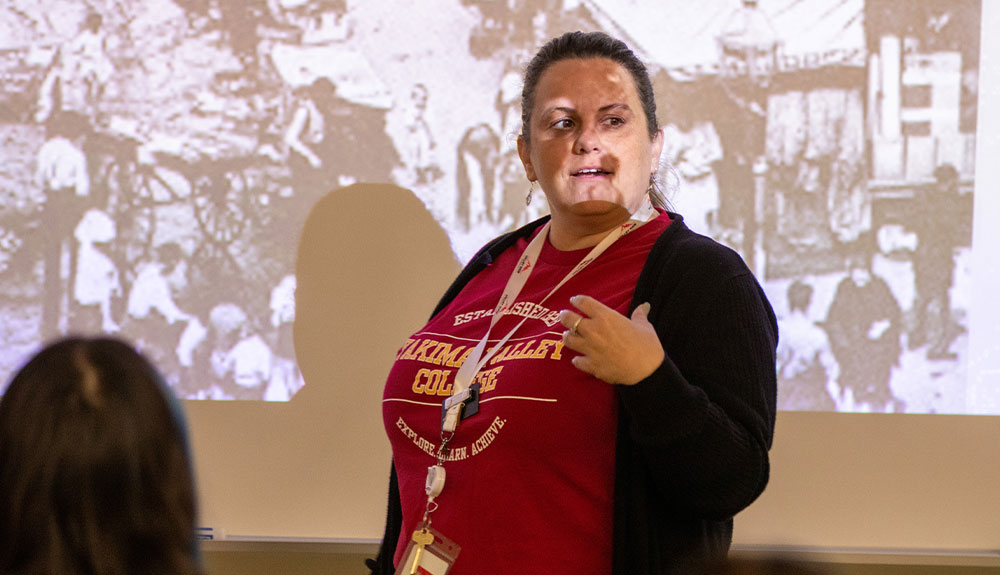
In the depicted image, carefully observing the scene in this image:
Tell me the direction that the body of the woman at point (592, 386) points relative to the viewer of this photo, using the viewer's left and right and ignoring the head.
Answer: facing the viewer and to the left of the viewer
